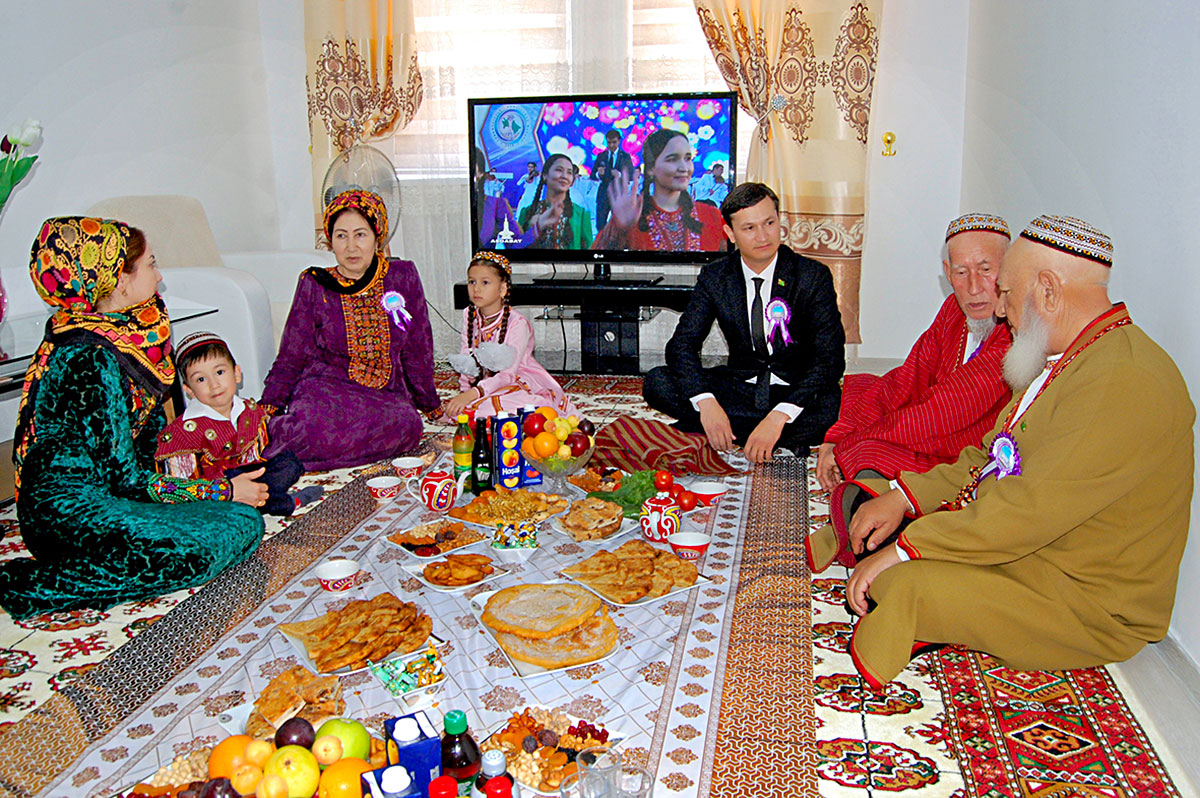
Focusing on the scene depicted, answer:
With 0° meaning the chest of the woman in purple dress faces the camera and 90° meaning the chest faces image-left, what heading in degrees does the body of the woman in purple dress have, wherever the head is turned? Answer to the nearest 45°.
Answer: approximately 0°

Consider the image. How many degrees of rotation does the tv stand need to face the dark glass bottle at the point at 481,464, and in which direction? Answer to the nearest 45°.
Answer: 0° — it already faces it

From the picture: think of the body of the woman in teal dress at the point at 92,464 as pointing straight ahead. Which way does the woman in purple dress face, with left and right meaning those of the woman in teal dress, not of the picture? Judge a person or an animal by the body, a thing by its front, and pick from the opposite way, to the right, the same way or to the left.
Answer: to the right

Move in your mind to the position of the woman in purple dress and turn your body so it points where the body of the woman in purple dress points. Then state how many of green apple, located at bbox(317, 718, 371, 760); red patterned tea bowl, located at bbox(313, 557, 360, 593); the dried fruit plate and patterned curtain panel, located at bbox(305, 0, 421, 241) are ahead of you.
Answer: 3

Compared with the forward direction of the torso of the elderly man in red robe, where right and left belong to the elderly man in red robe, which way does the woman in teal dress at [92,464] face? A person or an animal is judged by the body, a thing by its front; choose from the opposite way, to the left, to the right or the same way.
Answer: the opposite way

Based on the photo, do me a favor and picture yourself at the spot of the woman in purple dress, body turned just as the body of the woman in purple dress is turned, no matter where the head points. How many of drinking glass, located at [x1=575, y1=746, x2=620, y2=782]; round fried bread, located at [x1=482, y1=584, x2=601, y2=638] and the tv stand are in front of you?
2

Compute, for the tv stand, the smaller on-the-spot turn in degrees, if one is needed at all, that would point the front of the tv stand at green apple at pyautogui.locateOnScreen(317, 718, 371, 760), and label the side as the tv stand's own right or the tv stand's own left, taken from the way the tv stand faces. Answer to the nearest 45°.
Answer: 0° — it already faces it

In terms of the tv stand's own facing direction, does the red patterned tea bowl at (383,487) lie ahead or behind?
ahead

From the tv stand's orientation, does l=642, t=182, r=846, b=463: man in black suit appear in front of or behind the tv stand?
in front

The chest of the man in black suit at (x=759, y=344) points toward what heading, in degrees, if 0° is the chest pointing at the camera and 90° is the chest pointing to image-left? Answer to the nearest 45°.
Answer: approximately 0°

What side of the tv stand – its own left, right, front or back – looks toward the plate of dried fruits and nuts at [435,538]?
front

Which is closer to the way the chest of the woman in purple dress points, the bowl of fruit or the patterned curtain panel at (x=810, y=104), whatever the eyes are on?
the bowl of fruit

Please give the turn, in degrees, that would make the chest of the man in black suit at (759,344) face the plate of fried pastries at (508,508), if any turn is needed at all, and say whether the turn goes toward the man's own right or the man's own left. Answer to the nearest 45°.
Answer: approximately 45° to the man's own right
